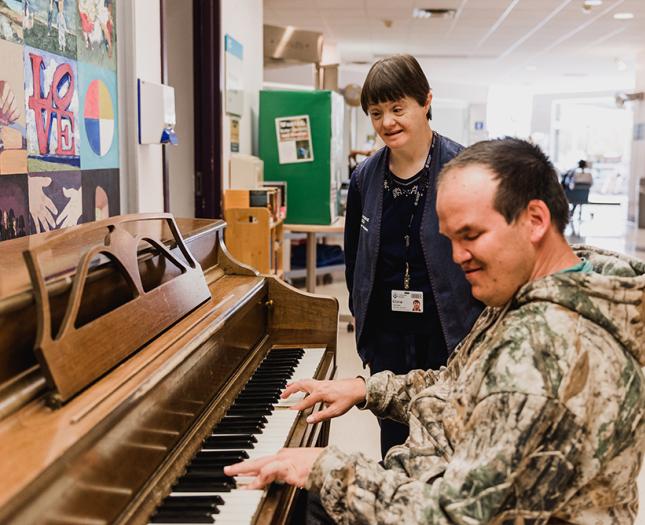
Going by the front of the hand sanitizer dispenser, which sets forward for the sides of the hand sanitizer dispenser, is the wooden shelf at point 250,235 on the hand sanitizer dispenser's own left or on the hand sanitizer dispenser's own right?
on the hand sanitizer dispenser's own left

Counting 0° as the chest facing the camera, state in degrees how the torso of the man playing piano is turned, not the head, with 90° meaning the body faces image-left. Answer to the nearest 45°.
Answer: approximately 90°

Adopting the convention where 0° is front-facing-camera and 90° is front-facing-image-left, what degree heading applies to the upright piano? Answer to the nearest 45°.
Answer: approximately 315°

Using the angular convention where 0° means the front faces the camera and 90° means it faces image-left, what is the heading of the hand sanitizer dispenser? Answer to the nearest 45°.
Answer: approximately 315°

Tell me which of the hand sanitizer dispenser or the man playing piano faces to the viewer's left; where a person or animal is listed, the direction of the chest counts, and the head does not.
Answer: the man playing piano

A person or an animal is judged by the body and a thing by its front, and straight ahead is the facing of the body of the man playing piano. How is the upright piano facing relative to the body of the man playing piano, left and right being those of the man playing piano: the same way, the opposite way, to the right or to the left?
the opposite way

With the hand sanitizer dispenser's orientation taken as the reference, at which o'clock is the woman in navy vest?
The woman in navy vest is roughly at 12 o'clock from the hand sanitizer dispenser.

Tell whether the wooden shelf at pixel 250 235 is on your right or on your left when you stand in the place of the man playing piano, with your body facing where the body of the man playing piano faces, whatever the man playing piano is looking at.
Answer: on your right

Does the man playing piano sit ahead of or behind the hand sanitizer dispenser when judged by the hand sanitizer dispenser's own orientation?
ahead

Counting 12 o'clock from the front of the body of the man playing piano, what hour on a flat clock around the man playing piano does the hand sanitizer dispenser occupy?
The hand sanitizer dispenser is roughly at 2 o'clock from the man playing piano.

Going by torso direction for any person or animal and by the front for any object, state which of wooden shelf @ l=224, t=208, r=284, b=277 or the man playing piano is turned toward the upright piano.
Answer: the man playing piano

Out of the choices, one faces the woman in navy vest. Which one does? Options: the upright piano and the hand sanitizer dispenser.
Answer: the hand sanitizer dispenser
